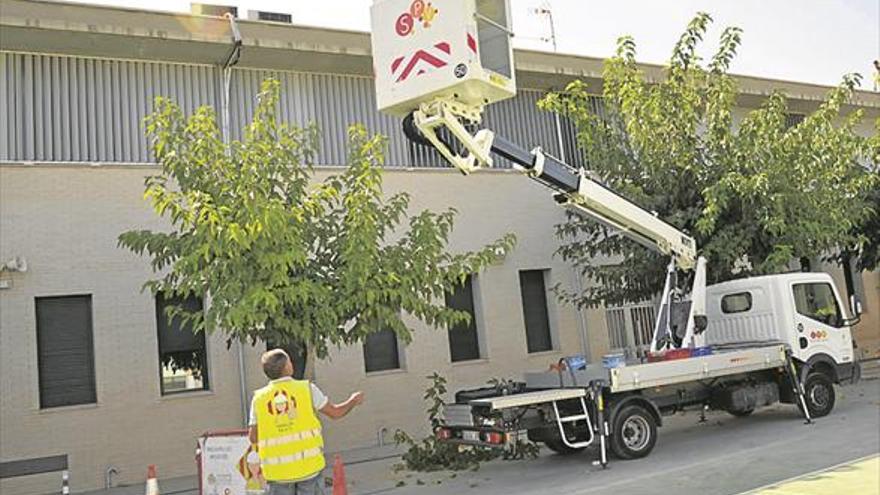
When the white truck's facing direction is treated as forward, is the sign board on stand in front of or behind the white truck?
behind

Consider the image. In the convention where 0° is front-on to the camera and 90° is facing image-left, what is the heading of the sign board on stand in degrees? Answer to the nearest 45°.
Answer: approximately 0°

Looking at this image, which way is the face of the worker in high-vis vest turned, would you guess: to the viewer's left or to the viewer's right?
to the viewer's right

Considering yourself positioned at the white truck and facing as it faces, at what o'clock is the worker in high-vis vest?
The worker in high-vis vest is roughly at 5 o'clock from the white truck.

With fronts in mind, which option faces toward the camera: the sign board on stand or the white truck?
the sign board on stand

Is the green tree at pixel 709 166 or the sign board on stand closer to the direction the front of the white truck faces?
the green tree

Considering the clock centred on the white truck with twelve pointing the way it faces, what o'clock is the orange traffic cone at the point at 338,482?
The orange traffic cone is roughly at 6 o'clock from the white truck.

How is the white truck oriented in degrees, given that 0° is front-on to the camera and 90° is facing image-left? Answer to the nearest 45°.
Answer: approximately 225°

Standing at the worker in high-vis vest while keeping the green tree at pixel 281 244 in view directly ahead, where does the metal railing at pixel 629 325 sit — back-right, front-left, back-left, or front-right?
front-right

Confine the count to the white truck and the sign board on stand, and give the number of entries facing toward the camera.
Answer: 1

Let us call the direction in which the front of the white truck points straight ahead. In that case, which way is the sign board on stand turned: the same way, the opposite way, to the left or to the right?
to the right

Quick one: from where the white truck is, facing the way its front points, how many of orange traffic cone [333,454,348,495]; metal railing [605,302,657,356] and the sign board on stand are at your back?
2
